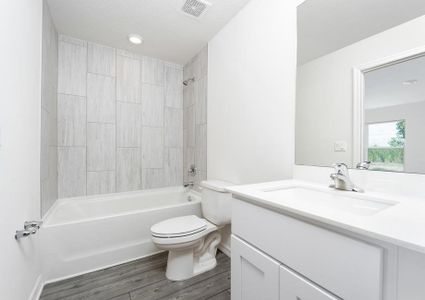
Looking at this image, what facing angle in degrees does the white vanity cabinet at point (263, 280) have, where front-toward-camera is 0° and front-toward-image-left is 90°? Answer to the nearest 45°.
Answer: approximately 45°

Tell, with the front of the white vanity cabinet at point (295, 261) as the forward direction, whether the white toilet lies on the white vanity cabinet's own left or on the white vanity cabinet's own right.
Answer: on the white vanity cabinet's own right

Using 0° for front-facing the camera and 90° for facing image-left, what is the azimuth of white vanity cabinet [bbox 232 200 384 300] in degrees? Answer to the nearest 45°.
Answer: approximately 45°

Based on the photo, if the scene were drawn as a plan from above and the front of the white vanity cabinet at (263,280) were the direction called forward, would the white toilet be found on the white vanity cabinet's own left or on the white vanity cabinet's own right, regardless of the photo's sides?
on the white vanity cabinet's own right

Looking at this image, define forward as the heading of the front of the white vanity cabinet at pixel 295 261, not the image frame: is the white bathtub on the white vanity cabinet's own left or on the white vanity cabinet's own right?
on the white vanity cabinet's own right

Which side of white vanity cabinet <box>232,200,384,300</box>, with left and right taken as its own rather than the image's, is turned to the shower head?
right
